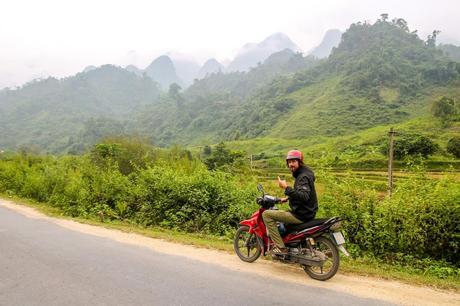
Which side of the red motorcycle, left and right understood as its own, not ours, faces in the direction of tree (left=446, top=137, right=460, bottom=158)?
right

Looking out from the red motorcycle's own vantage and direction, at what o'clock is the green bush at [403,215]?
The green bush is roughly at 3 o'clock from the red motorcycle.

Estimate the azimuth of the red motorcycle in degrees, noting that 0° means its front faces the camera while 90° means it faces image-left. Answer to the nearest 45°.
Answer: approximately 135°
